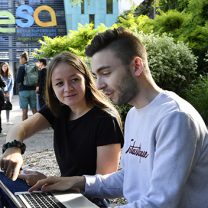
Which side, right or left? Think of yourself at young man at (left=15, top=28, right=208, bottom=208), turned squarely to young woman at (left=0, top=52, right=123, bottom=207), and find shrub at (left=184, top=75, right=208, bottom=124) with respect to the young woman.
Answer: right

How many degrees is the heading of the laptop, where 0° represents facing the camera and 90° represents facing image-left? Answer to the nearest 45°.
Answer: approximately 270°

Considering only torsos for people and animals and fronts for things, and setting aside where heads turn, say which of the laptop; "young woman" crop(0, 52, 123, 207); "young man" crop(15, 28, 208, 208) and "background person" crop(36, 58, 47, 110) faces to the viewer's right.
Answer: the laptop

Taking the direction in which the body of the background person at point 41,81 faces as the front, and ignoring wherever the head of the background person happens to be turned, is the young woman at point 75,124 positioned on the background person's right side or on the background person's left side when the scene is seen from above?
on the background person's left side

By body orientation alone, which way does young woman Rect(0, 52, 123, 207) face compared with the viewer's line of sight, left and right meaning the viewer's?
facing the viewer and to the left of the viewer

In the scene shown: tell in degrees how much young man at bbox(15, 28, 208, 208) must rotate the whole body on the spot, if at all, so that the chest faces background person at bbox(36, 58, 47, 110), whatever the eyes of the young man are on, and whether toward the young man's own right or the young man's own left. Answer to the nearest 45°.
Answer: approximately 135° to the young man's own right

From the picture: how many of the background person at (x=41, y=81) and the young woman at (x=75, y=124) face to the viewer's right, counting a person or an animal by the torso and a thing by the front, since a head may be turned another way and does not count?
0
